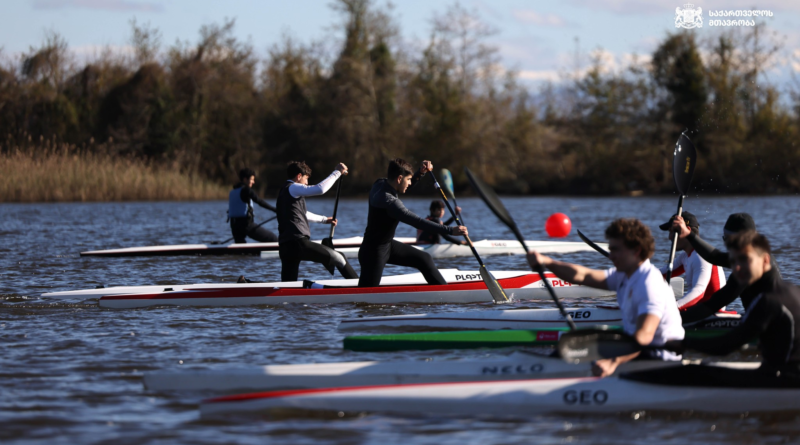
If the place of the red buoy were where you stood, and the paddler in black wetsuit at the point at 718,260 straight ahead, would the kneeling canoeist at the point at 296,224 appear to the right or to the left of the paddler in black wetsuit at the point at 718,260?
right

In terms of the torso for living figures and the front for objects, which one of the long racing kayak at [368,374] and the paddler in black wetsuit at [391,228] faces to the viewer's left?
the long racing kayak

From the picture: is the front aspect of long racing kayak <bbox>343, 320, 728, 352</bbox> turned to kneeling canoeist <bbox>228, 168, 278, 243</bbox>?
no

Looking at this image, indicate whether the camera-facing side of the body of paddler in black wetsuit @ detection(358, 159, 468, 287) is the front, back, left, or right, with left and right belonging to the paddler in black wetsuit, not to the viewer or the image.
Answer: right

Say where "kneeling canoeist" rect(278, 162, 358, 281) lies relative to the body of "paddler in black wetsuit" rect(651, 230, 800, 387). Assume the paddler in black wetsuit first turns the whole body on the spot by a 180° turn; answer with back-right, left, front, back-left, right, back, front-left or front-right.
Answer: back-left

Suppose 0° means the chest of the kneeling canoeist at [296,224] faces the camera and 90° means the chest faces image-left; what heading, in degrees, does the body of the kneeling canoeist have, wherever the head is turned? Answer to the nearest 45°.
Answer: approximately 270°

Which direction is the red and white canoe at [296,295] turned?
to the viewer's right

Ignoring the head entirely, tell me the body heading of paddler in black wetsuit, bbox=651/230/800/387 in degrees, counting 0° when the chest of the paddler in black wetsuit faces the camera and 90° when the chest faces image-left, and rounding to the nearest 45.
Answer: approximately 90°

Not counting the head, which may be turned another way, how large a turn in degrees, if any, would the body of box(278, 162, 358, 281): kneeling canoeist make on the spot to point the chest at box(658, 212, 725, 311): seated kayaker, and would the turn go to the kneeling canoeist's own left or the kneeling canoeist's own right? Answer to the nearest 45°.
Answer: approximately 45° to the kneeling canoeist's own right

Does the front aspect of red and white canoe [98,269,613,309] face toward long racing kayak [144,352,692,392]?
no

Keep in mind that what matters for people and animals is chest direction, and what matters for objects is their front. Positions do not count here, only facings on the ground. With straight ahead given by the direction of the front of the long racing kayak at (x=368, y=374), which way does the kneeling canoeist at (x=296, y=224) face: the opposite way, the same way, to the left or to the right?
the opposite way
